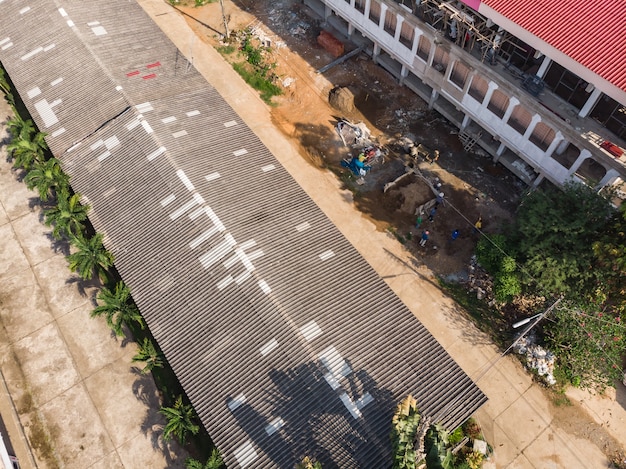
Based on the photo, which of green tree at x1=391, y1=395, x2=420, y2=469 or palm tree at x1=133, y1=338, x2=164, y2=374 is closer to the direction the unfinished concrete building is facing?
the palm tree

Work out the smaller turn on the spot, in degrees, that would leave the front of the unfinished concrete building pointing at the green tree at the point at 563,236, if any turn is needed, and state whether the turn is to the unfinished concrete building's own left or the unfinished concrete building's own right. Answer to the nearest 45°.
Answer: approximately 90° to the unfinished concrete building's own left

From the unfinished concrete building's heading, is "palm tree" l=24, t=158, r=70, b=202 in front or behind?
in front

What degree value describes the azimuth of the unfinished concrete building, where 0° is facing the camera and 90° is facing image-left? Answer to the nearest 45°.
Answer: approximately 45°

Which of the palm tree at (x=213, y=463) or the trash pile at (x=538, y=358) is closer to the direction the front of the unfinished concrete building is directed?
the palm tree

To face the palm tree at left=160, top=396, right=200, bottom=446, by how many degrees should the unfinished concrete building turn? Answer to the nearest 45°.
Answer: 0° — it already faces it

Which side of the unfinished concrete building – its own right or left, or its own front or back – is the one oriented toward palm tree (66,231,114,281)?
front

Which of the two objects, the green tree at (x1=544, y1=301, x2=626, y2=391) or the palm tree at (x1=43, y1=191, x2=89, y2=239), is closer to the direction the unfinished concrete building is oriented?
the palm tree

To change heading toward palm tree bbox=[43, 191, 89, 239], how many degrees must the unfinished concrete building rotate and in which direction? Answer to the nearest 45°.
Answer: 0° — it already faces it

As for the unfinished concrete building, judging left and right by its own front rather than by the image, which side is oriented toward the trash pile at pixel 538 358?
left

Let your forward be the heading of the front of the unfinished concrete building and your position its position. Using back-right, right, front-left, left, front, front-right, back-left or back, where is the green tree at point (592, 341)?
left

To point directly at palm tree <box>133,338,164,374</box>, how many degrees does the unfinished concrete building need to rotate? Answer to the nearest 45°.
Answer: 0° — it already faces it

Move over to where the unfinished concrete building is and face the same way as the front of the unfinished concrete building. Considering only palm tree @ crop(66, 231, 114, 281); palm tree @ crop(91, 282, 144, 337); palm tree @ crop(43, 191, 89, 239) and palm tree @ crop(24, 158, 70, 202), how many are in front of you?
4

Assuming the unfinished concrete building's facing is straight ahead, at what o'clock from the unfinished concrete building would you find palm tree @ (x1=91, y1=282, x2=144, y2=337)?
The palm tree is roughly at 12 o'clock from the unfinished concrete building.

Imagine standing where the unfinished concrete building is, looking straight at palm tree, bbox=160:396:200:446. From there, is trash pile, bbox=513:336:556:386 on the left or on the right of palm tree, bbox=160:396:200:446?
left

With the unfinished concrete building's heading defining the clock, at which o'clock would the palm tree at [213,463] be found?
The palm tree is roughly at 11 o'clock from the unfinished concrete building.

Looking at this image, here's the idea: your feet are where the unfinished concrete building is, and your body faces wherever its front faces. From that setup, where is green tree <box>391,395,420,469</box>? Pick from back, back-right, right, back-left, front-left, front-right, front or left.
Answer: front-left
